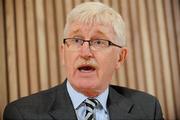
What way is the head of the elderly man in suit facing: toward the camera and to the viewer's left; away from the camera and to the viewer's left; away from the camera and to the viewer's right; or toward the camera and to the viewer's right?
toward the camera and to the viewer's left

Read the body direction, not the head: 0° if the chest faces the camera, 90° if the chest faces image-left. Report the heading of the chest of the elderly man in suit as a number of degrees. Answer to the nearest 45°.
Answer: approximately 0°
